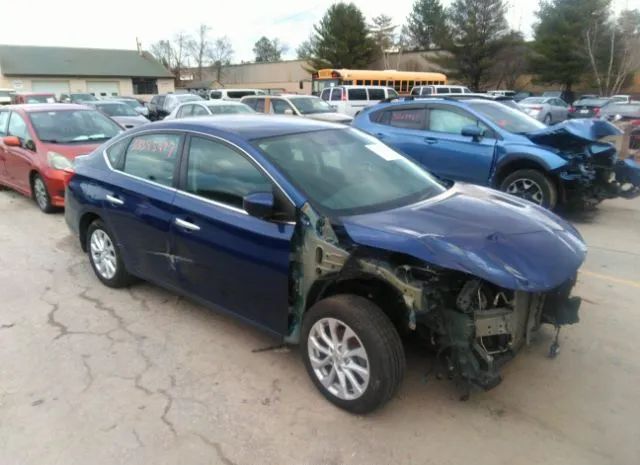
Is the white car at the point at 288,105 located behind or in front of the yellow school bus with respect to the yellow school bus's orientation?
in front

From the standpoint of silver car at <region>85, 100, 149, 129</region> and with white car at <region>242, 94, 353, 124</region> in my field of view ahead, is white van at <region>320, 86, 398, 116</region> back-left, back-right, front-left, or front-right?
front-left

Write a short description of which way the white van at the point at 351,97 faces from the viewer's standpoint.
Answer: facing away from the viewer and to the right of the viewer

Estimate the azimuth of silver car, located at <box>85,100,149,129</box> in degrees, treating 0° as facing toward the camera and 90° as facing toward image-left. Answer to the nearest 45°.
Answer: approximately 315°

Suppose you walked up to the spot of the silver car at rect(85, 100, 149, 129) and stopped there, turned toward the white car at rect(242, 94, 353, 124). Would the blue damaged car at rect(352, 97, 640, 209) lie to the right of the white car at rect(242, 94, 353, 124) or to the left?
right

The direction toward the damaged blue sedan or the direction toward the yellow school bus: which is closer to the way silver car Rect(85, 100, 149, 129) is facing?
the damaged blue sedan

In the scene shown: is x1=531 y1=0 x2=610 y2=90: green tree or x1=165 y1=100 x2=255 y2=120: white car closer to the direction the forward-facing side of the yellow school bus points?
the white car

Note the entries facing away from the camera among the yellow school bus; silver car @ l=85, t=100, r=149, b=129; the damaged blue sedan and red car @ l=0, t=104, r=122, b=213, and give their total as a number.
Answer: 0

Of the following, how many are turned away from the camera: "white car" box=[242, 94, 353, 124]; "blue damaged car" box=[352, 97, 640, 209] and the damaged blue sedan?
0

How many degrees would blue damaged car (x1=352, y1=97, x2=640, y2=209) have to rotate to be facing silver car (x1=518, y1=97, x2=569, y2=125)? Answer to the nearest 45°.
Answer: approximately 135° to its left

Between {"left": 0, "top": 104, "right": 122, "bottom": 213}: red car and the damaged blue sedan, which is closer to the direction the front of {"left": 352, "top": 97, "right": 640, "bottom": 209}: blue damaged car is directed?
the damaged blue sedan

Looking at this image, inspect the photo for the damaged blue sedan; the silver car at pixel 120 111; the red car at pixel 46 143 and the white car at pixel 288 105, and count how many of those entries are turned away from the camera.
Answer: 0

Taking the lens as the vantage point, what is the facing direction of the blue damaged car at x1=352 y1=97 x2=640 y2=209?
facing the viewer and to the right of the viewer
